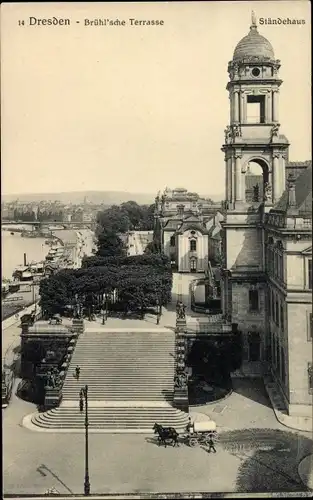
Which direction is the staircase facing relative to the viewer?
toward the camera

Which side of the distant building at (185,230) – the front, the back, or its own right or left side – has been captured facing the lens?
front

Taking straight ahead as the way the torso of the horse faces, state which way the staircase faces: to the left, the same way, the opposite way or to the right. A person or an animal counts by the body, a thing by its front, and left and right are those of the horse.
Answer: to the left

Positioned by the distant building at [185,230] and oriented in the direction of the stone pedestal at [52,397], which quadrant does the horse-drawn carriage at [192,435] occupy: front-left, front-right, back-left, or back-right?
front-left

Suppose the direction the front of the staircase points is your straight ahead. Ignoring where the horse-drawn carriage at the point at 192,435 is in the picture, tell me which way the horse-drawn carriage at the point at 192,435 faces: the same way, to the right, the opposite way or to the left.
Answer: to the right

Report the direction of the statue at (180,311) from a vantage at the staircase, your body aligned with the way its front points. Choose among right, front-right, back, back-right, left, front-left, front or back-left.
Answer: back-left

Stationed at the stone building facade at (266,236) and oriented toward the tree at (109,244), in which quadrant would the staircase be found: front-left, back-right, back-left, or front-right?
front-left

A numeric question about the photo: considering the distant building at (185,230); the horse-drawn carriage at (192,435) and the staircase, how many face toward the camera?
2

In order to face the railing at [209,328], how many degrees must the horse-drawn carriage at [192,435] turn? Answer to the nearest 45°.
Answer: approximately 90° to its right

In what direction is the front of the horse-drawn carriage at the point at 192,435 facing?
to the viewer's left

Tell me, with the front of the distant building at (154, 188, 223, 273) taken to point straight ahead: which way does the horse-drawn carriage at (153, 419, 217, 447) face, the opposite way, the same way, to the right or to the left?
to the right

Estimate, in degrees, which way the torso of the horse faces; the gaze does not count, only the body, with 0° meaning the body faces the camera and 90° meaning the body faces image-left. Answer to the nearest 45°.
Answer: approximately 90°

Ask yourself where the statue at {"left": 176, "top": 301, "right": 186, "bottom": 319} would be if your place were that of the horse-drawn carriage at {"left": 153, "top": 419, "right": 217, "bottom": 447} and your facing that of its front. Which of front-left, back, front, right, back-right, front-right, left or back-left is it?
right

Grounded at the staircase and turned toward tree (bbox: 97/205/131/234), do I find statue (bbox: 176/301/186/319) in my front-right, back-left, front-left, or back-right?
front-right
